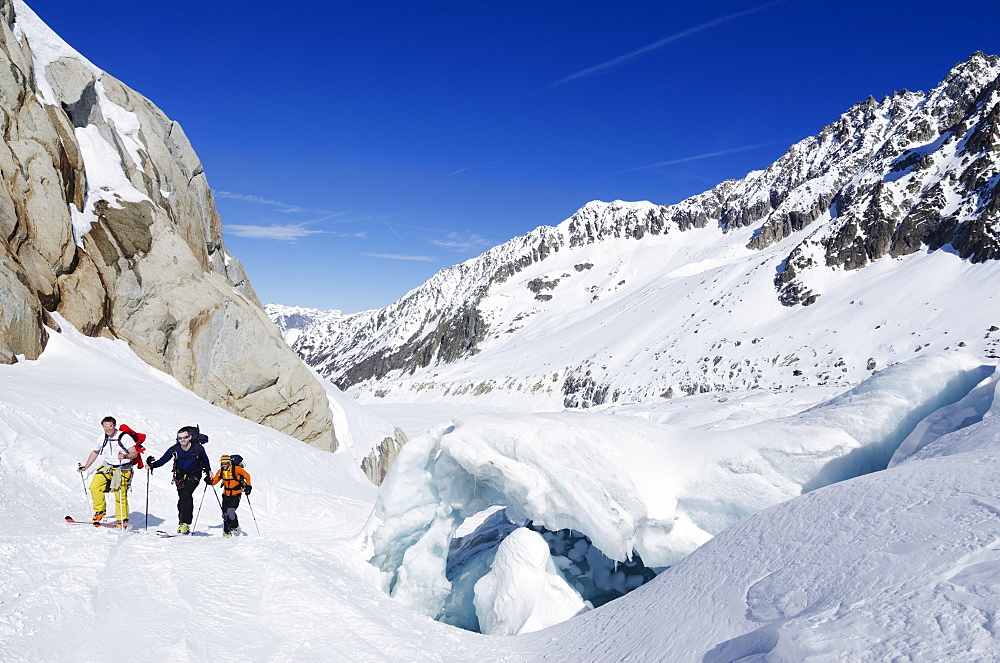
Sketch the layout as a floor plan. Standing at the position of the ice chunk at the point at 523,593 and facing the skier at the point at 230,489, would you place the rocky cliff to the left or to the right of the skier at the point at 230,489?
right

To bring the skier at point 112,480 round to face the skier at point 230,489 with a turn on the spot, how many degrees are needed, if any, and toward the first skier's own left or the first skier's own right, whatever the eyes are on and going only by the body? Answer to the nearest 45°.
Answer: approximately 135° to the first skier's own left

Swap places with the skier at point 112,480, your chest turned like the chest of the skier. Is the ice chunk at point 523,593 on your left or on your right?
on your left

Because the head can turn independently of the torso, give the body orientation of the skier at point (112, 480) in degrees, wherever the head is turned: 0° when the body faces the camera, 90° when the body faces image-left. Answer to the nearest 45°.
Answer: approximately 45°

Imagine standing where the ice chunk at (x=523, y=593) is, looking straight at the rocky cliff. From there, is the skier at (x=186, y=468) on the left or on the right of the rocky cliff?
left
